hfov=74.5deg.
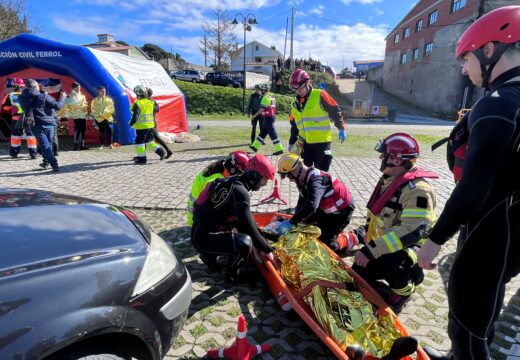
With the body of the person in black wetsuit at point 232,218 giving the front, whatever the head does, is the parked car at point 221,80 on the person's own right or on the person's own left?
on the person's own left

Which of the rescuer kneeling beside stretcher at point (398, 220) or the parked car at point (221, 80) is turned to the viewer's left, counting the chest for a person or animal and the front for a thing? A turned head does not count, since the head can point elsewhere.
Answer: the rescuer kneeling beside stretcher

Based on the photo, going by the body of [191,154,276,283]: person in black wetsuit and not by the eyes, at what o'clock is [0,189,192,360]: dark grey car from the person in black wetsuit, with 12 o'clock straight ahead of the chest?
The dark grey car is roughly at 4 o'clock from the person in black wetsuit.

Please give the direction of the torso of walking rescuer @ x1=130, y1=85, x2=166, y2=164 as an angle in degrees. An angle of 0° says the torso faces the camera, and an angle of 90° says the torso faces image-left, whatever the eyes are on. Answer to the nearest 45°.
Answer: approximately 135°

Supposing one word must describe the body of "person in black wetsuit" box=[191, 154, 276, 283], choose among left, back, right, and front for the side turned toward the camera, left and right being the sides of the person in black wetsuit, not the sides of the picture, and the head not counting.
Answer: right

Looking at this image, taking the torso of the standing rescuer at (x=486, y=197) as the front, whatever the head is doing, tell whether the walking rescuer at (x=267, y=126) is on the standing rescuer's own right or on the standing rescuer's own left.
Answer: on the standing rescuer's own right

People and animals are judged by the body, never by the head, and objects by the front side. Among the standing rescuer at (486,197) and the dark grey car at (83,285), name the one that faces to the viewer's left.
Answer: the standing rescuer

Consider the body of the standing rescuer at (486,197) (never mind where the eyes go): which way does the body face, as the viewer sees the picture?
to the viewer's left

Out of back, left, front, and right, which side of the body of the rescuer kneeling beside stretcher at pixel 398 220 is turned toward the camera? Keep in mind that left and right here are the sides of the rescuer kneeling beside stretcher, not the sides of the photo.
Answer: left

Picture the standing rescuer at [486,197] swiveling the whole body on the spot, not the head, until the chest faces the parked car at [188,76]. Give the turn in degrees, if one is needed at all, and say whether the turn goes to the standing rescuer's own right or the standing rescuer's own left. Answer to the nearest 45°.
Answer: approximately 45° to the standing rescuer's own right

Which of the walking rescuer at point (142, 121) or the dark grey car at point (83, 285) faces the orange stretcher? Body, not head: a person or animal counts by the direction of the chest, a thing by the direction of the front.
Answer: the dark grey car

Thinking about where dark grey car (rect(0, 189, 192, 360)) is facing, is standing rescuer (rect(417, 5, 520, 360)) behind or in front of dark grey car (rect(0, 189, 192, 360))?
in front

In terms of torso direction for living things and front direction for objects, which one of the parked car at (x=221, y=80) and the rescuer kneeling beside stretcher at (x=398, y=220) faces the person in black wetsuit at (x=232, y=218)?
the rescuer kneeling beside stretcher

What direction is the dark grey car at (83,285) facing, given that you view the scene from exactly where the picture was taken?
facing to the right of the viewer

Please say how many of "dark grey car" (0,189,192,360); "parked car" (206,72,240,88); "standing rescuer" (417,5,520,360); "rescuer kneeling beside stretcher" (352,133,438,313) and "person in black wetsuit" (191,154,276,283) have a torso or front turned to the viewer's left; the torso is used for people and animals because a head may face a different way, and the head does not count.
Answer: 2

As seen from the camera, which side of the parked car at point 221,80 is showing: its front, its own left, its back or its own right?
right
